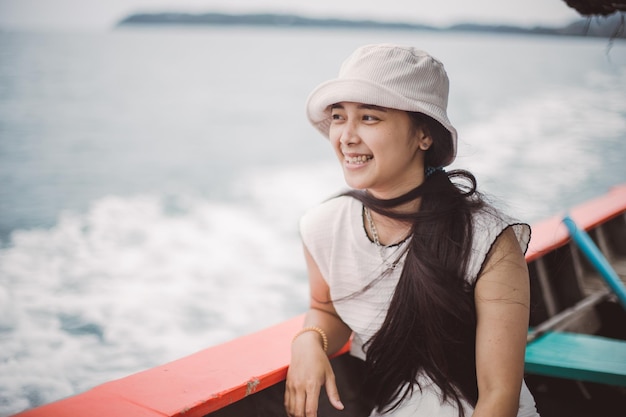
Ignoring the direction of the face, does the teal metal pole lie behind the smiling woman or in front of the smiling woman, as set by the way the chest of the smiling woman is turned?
behind

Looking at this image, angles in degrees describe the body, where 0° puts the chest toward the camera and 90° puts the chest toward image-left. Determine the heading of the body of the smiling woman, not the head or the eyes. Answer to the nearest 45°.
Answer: approximately 45°
